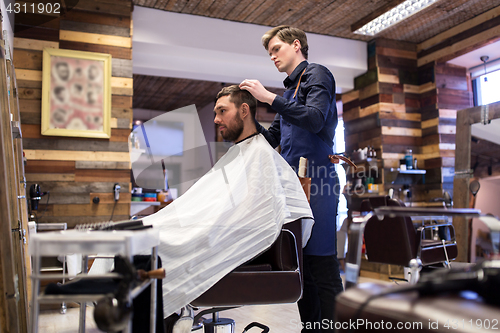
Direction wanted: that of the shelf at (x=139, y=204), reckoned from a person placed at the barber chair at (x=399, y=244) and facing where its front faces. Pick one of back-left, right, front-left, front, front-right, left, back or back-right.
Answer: back-left

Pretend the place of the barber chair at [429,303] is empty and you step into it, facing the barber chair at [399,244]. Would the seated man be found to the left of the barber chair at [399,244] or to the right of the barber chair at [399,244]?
left

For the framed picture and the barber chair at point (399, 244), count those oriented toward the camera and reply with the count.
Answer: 1

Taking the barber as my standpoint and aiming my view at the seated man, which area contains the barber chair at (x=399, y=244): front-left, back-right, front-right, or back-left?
back-right

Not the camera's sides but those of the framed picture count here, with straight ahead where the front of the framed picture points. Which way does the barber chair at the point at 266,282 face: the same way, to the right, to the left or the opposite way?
to the right

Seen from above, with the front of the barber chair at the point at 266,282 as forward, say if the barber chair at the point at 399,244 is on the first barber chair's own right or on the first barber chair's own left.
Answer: on the first barber chair's own right

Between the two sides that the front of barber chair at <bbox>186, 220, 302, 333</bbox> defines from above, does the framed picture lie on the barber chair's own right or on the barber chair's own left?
on the barber chair's own right

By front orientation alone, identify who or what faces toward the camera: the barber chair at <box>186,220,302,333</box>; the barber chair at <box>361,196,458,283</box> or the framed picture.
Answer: the framed picture

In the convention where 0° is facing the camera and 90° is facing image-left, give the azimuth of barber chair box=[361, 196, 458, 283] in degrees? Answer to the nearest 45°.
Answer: approximately 225°

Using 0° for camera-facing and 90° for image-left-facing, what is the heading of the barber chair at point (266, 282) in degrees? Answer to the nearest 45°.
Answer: approximately 90°

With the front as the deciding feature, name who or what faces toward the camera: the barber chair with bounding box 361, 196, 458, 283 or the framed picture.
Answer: the framed picture

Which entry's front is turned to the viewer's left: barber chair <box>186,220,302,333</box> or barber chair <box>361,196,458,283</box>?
barber chair <box>186,220,302,333</box>

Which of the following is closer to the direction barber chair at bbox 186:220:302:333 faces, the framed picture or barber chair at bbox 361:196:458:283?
the framed picture

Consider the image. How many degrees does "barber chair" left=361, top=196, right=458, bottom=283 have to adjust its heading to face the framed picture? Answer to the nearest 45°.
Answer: approximately 135° to its left
